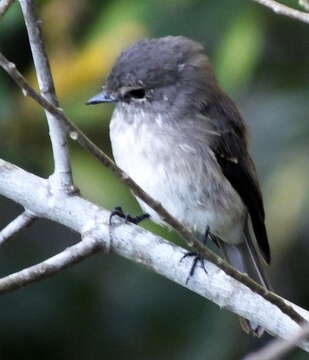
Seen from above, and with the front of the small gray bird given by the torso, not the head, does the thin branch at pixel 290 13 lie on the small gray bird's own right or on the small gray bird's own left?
on the small gray bird's own left

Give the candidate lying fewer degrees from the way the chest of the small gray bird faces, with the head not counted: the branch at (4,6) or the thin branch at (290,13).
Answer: the branch

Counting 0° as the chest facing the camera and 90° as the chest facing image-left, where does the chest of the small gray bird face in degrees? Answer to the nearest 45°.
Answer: approximately 45°

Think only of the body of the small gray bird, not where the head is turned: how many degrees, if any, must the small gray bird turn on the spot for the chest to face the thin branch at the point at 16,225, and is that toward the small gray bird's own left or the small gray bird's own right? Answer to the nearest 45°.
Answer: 0° — it already faces it
